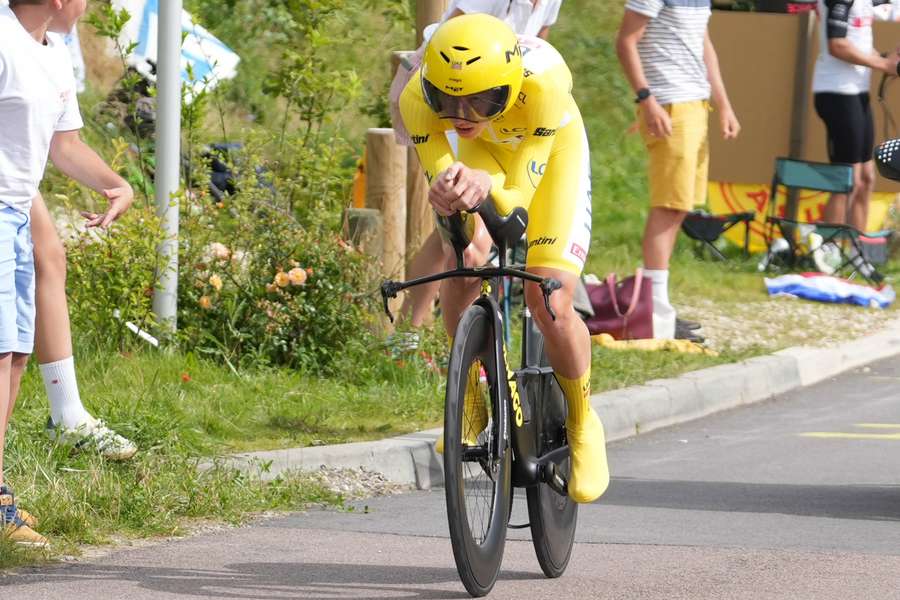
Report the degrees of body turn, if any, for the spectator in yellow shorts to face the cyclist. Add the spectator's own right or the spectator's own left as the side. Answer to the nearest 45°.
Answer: approximately 45° to the spectator's own right

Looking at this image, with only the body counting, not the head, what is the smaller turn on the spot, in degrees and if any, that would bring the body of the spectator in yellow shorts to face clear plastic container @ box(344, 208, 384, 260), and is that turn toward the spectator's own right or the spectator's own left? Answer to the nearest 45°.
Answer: approximately 90° to the spectator's own right

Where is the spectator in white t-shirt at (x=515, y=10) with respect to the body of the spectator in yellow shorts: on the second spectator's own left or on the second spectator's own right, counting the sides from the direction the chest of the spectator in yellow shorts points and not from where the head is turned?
on the second spectator's own right

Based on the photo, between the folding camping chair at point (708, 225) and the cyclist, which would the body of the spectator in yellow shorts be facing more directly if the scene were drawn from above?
the cyclist

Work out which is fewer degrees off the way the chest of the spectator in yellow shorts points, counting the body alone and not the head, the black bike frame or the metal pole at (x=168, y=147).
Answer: the black bike frame

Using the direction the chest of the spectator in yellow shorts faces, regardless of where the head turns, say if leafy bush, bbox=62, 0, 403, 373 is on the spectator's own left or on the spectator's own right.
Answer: on the spectator's own right

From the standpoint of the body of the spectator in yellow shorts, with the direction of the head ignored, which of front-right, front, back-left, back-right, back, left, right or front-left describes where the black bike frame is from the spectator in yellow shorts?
front-right

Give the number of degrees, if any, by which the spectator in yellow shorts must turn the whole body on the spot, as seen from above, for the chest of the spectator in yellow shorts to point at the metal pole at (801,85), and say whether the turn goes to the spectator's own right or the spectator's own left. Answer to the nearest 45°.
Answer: approximately 135° to the spectator's own left

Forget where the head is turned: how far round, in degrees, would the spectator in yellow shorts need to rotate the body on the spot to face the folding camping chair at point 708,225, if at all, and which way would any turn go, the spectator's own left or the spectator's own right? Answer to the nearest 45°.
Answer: approximately 135° to the spectator's own left

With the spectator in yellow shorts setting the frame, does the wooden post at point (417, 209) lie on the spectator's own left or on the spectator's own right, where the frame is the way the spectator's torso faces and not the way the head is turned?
on the spectator's own right
